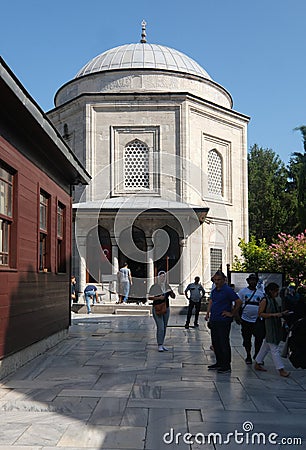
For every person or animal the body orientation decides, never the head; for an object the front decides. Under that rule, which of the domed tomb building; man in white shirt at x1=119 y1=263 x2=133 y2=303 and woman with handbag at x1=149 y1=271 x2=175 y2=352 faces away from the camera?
the man in white shirt

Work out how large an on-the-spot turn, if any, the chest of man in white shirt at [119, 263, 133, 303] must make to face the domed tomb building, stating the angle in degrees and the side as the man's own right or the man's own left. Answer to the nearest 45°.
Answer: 0° — they already face it

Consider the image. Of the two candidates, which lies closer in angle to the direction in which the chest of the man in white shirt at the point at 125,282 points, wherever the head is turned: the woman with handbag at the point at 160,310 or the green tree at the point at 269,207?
the green tree

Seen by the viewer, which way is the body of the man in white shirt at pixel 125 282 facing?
away from the camera
